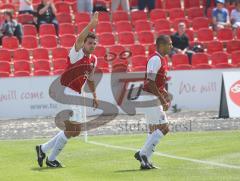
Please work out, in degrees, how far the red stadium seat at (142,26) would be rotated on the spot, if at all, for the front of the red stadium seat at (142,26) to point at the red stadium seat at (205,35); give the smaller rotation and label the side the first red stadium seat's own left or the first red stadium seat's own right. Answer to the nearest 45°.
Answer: approximately 90° to the first red stadium seat's own left

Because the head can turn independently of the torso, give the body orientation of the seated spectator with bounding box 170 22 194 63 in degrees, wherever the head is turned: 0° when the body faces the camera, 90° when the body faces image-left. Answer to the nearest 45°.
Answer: approximately 0°

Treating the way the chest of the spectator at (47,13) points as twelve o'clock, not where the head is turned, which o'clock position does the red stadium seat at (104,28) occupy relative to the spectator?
The red stadium seat is roughly at 9 o'clock from the spectator.

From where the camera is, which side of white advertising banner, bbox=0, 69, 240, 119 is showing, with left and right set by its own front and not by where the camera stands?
front

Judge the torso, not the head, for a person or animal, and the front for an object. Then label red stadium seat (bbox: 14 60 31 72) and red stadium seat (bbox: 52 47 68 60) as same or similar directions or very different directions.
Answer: same or similar directions

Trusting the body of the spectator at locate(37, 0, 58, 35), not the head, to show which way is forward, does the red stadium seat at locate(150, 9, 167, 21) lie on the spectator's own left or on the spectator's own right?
on the spectator's own left

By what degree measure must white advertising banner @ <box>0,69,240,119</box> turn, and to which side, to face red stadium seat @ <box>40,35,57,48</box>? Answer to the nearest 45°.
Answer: approximately 135° to its right

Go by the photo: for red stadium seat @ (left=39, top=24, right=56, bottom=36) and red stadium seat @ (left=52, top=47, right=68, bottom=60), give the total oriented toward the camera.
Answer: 2

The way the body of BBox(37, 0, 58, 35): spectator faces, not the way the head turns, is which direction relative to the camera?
toward the camera

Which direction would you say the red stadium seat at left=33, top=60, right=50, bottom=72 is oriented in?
toward the camera

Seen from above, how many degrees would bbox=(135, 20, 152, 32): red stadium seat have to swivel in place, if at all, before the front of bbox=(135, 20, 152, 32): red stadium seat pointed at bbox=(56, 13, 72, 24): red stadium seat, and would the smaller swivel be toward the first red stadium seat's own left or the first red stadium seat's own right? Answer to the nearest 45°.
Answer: approximately 90° to the first red stadium seat's own right

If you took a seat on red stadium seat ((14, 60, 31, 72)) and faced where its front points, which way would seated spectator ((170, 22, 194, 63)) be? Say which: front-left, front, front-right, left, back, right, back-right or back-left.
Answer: left
